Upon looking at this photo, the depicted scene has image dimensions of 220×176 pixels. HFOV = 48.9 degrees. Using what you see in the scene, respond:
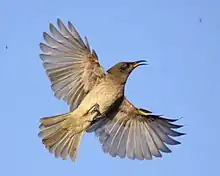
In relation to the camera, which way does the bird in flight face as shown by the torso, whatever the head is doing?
to the viewer's right
